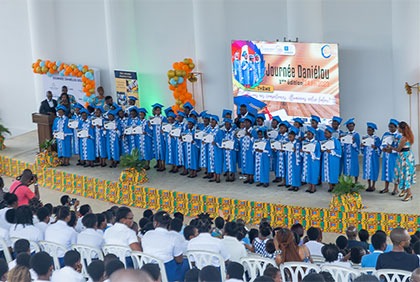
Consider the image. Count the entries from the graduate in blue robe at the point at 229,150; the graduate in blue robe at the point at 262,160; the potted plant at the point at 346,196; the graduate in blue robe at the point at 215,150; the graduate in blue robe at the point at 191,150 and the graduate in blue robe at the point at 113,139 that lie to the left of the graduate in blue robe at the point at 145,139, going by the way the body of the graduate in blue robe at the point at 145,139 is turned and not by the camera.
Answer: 5

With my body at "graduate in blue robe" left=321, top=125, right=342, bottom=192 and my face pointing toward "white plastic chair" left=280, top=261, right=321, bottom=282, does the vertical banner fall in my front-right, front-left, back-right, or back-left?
back-right

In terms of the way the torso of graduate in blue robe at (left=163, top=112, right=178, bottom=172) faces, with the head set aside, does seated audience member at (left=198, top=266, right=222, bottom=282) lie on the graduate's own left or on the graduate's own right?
on the graduate's own left

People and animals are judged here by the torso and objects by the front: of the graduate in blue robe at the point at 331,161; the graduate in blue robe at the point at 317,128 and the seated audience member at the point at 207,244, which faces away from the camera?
the seated audience member

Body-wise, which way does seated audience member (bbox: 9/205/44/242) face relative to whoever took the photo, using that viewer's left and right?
facing away from the viewer

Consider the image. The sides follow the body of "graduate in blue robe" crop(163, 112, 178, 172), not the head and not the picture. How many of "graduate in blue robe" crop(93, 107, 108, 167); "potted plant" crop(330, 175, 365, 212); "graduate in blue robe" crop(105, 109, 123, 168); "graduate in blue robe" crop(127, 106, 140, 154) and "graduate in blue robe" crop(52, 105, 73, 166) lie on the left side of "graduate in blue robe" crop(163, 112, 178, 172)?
1

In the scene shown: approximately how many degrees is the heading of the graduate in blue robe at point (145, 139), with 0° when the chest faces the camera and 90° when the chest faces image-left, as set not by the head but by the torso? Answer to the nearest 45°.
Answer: approximately 45°

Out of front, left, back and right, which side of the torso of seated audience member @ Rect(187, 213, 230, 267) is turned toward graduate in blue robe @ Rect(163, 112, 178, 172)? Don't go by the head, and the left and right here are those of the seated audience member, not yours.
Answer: front

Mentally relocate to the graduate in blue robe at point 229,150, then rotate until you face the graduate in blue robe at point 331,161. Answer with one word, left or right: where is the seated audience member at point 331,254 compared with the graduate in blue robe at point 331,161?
right

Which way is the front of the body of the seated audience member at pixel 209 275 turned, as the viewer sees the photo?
away from the camera

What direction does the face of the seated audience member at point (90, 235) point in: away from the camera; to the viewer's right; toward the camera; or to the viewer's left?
away from the camera

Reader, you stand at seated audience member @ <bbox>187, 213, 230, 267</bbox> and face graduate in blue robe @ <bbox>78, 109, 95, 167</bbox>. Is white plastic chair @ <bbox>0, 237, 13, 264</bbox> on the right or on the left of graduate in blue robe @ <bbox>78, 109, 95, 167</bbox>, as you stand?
left

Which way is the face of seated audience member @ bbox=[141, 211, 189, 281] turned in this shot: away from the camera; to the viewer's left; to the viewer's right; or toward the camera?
away from the camera

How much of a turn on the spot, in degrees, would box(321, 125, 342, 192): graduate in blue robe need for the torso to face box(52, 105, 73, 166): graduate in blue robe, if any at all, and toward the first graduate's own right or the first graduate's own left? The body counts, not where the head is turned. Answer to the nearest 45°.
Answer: approximately 45° to the first graduate's own right

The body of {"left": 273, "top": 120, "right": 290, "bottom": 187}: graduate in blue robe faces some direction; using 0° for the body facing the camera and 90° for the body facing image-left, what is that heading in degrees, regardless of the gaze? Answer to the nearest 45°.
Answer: approximately 45°

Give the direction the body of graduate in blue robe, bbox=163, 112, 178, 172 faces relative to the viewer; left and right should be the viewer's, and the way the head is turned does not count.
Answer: facing the viewer and to the left of the viewer
